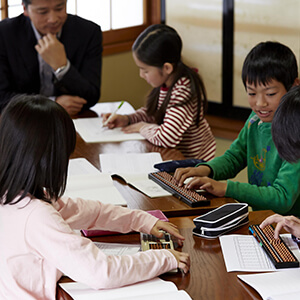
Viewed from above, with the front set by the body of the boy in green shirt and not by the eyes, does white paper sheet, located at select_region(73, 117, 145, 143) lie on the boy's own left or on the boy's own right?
on the boy's own right

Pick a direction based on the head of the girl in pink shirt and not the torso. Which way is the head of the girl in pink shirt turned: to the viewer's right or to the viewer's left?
to the viewer's right

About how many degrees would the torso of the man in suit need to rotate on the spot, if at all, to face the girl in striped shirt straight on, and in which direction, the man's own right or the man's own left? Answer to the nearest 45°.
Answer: approximately 45° to the man's own left

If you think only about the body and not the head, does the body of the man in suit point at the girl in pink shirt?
yes

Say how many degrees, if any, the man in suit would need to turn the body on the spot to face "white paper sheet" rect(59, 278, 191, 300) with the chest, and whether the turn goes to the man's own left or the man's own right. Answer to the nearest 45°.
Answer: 0° — they already face it

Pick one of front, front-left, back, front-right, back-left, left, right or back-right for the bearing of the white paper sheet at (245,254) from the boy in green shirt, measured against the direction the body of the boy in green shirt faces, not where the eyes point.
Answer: front-left

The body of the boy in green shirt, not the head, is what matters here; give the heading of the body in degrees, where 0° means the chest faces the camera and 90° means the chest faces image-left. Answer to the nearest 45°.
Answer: approximately 45°

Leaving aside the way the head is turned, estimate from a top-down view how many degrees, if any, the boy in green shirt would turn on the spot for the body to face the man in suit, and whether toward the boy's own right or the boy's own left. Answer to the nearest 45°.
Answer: approximately 90° to the boy's own right
